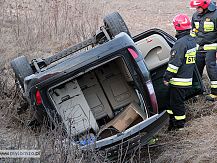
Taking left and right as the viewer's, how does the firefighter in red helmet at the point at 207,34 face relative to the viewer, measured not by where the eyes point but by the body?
facing the viewer and to the left of the viewer

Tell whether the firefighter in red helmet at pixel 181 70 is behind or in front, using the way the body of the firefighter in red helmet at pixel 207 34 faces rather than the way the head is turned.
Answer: in front

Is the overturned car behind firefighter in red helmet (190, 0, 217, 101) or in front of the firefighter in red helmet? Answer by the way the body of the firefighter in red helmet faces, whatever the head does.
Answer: in front

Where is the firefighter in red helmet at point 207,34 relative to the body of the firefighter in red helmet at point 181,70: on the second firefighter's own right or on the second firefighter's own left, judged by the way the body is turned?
on the second firefighter's own right

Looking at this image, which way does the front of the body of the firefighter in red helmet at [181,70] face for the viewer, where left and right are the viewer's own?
facing away from the viewer and to the left of the viewer

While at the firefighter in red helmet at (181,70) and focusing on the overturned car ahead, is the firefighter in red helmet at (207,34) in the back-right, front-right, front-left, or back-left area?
back-right

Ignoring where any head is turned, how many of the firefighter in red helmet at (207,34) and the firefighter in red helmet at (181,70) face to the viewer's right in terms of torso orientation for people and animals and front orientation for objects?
0
